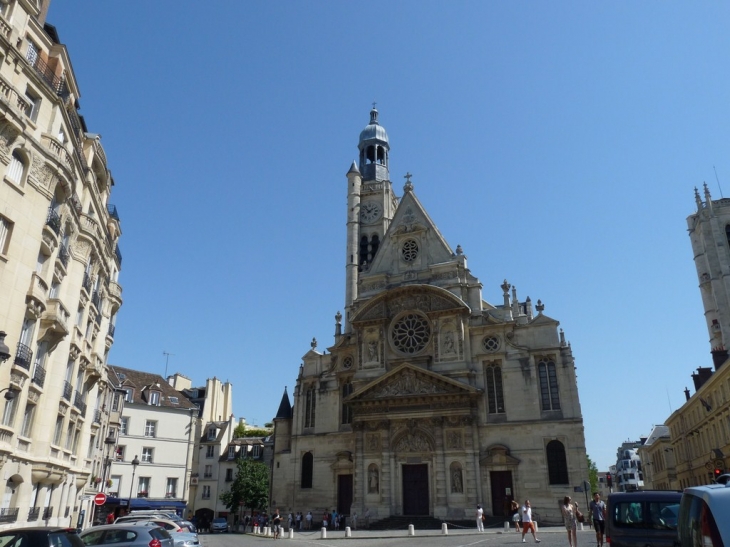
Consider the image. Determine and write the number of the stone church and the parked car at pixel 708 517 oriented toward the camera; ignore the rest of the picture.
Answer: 1

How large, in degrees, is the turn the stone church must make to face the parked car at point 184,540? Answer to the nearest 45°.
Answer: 0° — it already faces it

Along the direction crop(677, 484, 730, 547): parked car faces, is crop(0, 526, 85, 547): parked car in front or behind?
behind

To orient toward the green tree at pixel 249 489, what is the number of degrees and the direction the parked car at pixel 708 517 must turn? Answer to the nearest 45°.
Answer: approximately 90° to its left

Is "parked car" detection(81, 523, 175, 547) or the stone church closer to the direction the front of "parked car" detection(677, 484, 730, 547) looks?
the stone church

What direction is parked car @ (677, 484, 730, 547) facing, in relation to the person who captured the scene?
facing away from the viewer and to the right of the viewer

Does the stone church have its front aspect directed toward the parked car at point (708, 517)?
yes

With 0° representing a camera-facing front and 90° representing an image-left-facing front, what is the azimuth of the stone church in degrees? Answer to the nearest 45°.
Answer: approximately 0°

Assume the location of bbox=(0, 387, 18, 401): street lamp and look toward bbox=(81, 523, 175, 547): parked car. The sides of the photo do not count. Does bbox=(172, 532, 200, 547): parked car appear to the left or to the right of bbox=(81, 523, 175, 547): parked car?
left

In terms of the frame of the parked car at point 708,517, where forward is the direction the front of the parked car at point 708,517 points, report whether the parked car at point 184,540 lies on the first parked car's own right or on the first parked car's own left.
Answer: on the first parked car's own left
